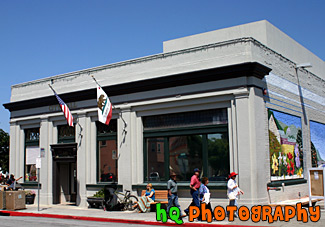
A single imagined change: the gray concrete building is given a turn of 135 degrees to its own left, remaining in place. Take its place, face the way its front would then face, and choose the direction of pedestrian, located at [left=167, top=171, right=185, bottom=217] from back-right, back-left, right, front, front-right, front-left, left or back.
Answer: right

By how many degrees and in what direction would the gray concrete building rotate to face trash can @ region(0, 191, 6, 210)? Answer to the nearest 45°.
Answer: approximately 45° to its right

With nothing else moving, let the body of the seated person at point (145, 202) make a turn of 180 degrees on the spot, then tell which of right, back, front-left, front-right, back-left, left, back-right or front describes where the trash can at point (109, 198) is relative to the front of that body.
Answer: left

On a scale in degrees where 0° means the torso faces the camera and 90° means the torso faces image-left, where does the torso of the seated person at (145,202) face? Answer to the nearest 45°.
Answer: approximately 45°

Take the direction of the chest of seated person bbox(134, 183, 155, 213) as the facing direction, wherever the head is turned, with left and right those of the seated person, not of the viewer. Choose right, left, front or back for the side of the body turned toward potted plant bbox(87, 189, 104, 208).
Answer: right

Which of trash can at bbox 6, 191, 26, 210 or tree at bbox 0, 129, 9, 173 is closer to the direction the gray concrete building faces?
the trash can

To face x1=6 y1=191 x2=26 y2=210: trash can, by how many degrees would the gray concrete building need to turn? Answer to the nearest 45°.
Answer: approximately 45° to its right

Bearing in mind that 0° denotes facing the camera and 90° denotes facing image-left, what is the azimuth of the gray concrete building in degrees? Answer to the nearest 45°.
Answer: approximately 45°

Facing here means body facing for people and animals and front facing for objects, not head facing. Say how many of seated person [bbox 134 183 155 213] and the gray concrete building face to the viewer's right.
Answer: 0
